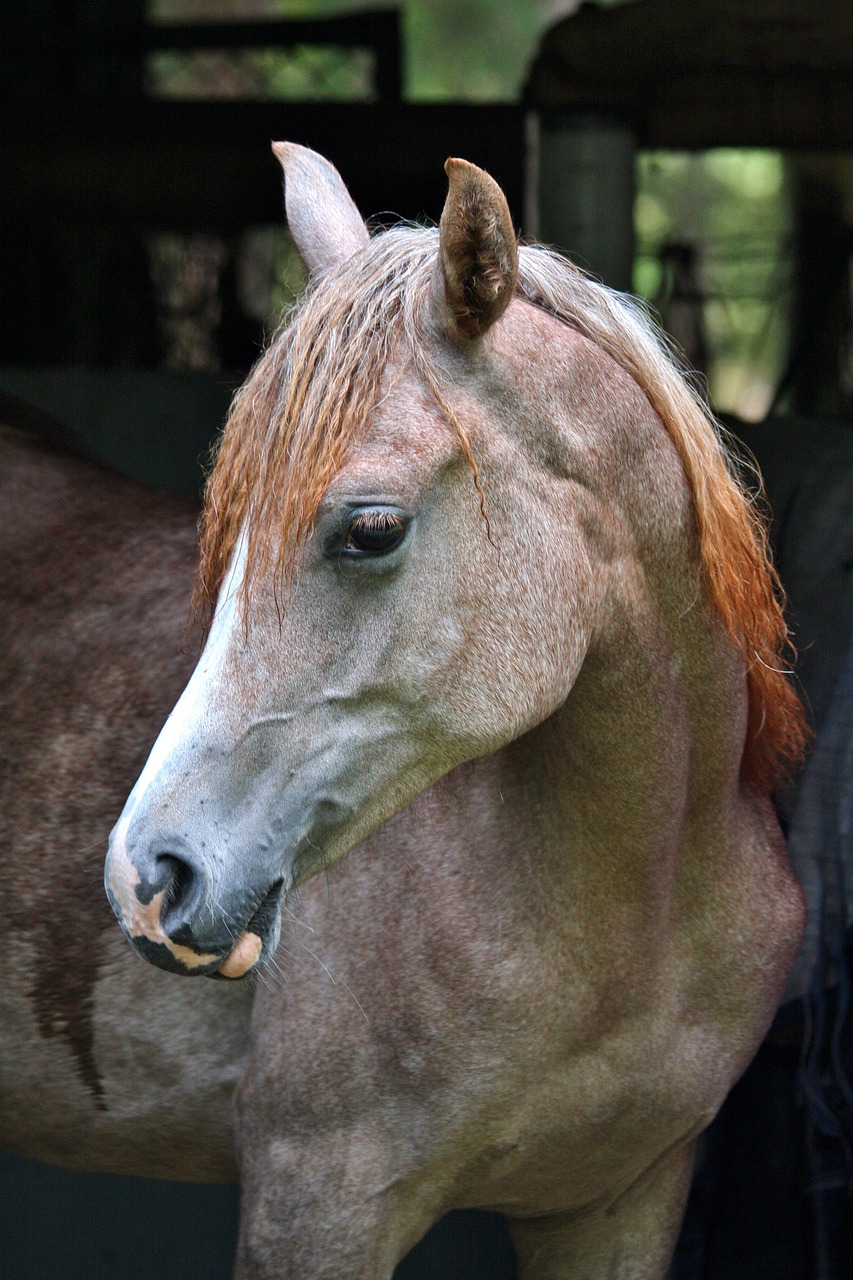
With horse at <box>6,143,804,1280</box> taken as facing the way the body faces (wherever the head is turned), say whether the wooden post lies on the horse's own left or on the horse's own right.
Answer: on the horse's own left

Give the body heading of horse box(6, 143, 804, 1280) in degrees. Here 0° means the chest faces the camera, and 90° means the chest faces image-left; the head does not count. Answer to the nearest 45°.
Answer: approximately 315°
